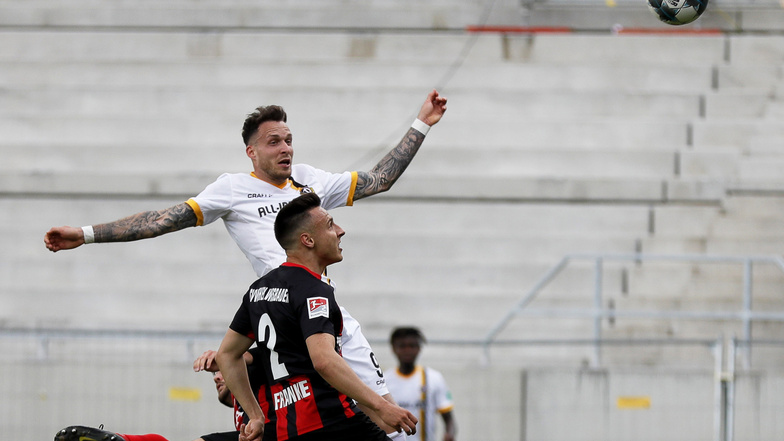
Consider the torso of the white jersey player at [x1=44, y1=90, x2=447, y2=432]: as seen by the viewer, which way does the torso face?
toward the camera

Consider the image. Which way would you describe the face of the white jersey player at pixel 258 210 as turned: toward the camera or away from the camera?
toward the camera

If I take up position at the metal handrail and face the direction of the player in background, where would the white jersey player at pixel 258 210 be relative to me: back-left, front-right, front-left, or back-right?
front-left

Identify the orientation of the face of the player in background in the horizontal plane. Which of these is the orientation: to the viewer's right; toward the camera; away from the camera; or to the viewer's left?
toward the camera

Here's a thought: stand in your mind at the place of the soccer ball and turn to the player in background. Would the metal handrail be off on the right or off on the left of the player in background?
right

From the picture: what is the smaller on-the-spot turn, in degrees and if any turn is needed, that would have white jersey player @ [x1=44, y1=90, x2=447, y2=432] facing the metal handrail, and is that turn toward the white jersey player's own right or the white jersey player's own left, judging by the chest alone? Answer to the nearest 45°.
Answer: approximately 135° to the white jersey player's own left

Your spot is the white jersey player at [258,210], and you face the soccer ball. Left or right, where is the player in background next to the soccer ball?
left

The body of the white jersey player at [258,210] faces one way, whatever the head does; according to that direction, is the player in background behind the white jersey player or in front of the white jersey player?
behind

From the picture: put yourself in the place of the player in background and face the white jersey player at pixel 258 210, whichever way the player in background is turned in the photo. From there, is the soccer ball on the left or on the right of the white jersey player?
left

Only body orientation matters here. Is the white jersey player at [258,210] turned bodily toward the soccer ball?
no
